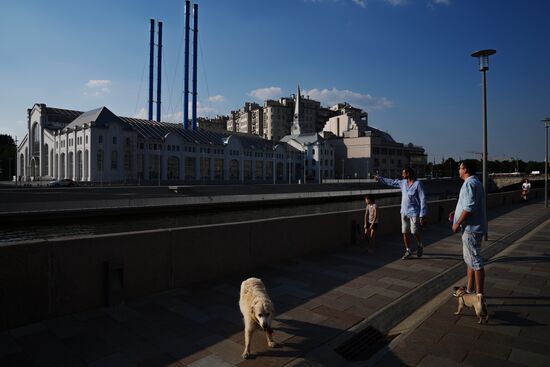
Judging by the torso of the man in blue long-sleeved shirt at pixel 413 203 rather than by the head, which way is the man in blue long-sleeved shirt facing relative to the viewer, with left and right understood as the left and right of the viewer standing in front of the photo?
facing the viewer and to the left of the viewer

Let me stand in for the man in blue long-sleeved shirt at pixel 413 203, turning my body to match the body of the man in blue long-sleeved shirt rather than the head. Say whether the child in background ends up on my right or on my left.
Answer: on my right

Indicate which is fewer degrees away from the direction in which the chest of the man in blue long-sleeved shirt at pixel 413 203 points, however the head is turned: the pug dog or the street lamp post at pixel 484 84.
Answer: the pug dog

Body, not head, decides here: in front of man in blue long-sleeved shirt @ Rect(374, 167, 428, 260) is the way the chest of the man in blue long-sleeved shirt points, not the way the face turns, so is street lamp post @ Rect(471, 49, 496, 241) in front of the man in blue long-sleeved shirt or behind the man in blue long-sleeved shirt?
behind

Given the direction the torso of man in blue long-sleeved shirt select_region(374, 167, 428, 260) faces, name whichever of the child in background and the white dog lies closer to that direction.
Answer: the white dog

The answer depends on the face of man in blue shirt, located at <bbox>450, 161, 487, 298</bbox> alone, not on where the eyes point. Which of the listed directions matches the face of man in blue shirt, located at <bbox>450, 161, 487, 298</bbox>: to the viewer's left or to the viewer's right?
to the viewer's left

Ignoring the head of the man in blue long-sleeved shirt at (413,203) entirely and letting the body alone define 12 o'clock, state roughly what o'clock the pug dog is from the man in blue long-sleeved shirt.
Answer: The pug dog is roughly at 10 o'clock from the man in blue long-sleeved shirt.

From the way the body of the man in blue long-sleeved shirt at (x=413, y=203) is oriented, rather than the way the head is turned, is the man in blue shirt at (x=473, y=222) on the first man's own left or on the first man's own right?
on the first man's own left

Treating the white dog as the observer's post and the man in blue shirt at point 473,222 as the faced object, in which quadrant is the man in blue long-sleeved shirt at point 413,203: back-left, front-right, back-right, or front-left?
front-left
